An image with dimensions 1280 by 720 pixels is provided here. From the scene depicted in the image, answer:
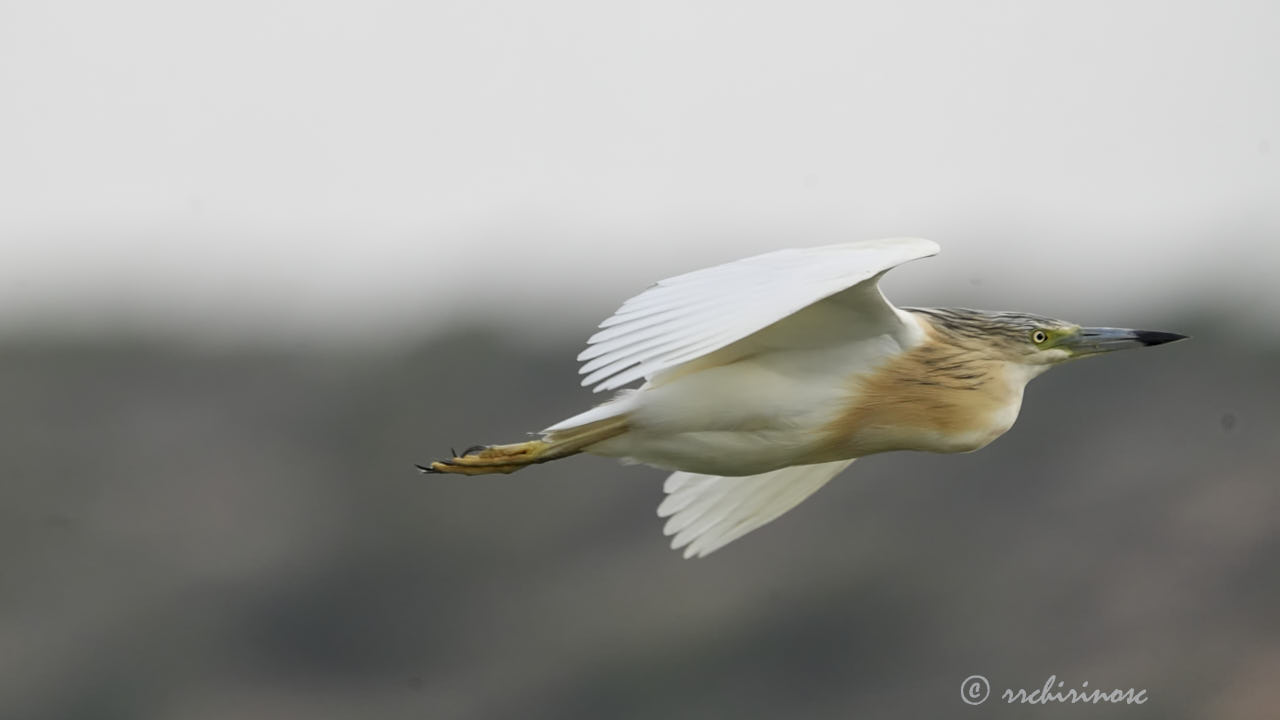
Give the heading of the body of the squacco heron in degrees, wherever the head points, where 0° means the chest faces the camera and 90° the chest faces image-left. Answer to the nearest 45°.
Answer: approximately 270°
